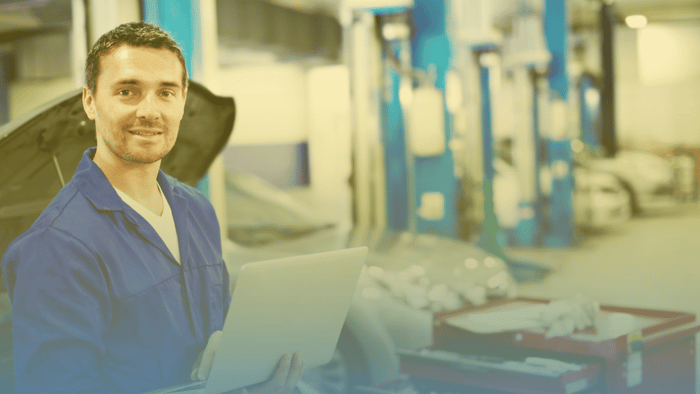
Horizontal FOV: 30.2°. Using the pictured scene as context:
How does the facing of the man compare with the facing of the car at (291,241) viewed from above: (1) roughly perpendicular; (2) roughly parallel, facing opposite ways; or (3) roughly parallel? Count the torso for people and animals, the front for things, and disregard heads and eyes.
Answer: roughly parallel

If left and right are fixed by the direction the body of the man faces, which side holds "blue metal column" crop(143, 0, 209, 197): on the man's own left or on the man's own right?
on the man's own left

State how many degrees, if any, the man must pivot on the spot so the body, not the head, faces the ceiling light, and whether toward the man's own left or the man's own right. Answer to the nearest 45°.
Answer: approximately 90° to the man's own left

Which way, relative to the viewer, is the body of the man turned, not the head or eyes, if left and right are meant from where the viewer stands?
facing the viewer and to the right of the viewer

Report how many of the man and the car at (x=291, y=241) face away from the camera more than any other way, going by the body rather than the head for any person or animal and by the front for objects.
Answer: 0
